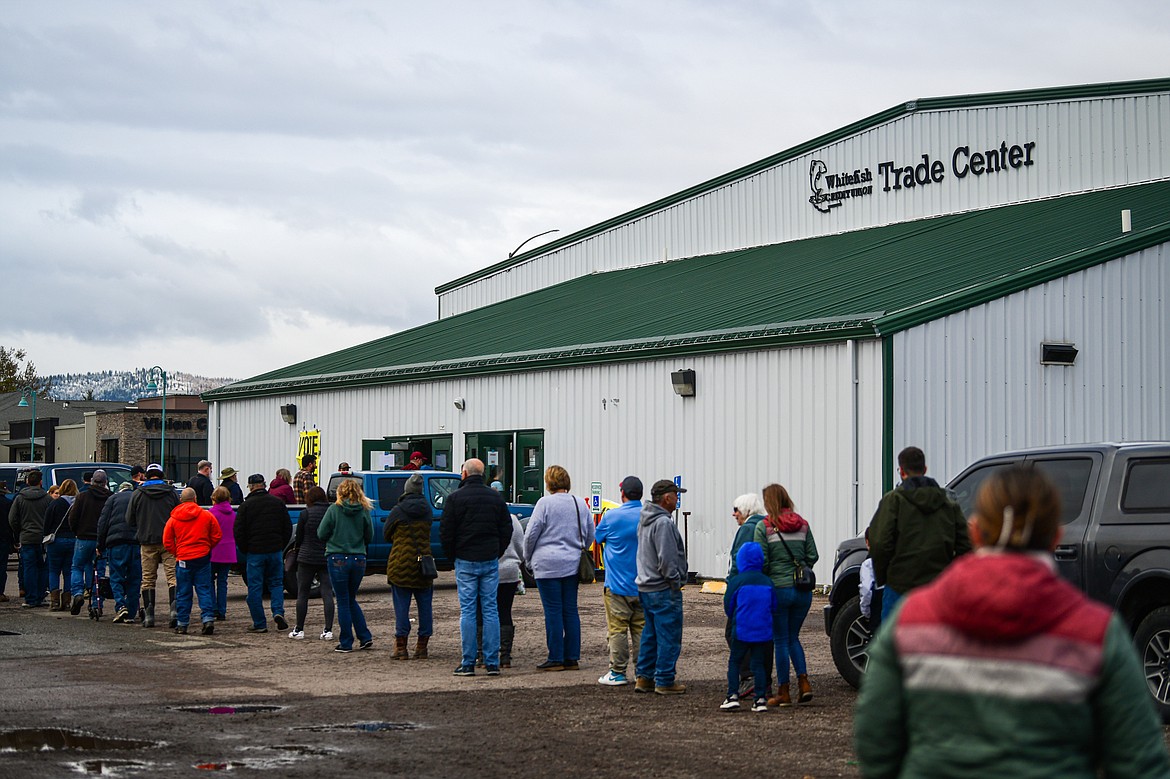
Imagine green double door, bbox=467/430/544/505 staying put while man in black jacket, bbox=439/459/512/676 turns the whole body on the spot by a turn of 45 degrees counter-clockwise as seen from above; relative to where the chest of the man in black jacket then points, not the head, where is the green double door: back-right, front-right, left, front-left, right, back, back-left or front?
front-right

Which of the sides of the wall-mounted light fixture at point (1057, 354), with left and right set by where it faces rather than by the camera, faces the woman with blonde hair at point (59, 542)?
right

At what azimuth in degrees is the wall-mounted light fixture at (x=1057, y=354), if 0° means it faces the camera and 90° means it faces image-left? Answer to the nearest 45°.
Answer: approximately 315°

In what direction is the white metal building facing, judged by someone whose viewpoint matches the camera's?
facing the viewer and to the left of the viewer

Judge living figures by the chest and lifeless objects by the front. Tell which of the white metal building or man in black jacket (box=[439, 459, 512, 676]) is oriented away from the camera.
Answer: the man in black jacket

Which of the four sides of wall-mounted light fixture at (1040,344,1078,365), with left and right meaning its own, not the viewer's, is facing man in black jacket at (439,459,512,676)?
right

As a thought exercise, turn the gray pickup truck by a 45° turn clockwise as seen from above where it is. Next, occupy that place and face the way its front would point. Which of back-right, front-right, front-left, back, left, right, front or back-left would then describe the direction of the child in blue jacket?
left

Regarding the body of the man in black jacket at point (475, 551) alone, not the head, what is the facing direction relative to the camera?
away from the camera

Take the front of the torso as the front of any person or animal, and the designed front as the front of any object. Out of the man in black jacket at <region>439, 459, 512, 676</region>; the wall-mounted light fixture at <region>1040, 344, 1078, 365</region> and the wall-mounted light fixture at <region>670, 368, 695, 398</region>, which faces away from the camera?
the man in black jacket

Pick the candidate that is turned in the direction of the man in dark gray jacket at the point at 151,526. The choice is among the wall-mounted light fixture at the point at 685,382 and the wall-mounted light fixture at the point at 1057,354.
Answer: the wall-mounted light fixture at the point at 685,382

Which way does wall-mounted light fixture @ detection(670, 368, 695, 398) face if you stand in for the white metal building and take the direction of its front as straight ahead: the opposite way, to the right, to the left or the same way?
the same way

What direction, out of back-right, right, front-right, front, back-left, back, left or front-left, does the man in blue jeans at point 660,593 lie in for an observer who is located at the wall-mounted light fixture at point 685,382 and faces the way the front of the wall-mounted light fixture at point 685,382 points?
front-left

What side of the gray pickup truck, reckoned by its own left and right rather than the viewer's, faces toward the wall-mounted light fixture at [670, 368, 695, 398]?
front

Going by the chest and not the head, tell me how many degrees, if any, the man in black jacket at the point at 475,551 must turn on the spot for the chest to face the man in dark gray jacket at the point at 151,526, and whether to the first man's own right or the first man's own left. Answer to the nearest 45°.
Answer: approximately 45° to the first man's own left

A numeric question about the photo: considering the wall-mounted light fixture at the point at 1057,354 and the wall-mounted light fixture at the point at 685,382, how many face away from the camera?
0

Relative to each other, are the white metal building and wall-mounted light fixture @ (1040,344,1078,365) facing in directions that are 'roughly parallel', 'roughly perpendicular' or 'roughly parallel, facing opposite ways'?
roughly perpendicular

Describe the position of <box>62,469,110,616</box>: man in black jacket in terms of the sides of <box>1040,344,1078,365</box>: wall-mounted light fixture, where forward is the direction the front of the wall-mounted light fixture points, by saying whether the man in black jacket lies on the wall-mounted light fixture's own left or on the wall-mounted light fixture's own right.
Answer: on the wall-mounted light fixture's own right
